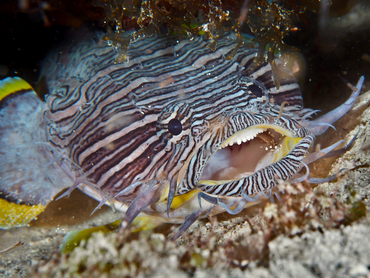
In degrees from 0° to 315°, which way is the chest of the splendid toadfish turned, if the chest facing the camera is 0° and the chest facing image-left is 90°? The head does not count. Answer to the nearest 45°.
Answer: approximately 315°
